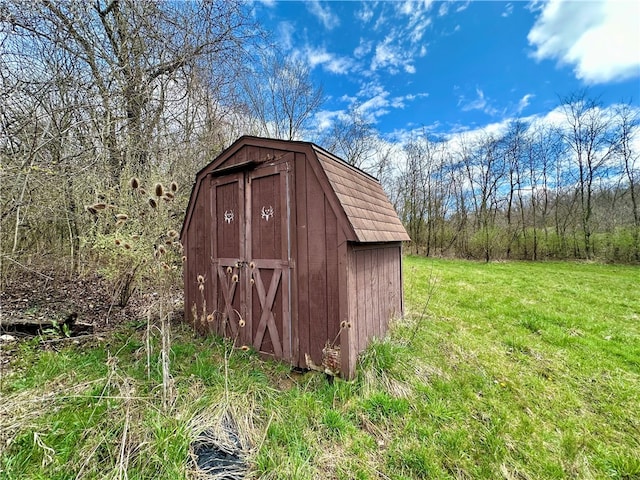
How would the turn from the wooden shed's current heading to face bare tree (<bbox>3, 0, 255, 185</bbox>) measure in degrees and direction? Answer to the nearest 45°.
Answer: approximately 90° to its right

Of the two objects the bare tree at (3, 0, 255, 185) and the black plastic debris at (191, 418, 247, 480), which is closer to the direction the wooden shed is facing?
the black plastic debris

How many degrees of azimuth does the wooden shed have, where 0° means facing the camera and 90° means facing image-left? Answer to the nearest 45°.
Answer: approximately 45°

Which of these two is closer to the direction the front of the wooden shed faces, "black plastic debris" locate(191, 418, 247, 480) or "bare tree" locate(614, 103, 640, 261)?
the black plastic debris

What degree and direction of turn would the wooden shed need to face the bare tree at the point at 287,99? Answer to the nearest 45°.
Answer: approximately 135° to its right

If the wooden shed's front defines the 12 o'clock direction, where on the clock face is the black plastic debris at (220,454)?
The black plastic debris is roughly at 11 o'clock from the wooden shed.

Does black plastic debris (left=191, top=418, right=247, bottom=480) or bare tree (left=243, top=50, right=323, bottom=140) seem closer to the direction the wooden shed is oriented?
the black plastic debris

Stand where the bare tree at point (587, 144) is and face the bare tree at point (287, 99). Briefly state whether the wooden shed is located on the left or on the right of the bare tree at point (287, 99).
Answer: left

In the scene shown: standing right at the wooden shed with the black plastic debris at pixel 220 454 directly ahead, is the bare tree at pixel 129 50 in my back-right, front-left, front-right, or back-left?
back-right
